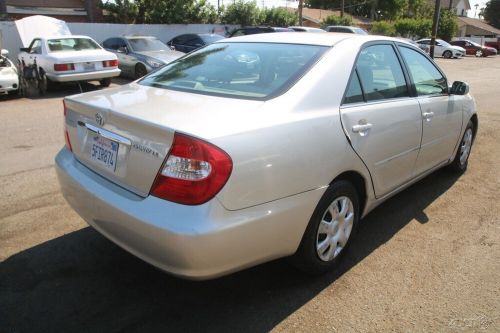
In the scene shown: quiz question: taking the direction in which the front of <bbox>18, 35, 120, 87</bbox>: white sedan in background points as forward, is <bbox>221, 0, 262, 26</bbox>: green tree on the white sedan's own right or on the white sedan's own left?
on the white sedan's own right

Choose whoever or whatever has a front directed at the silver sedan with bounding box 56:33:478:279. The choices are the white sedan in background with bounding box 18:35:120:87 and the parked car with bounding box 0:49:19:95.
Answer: the parked car

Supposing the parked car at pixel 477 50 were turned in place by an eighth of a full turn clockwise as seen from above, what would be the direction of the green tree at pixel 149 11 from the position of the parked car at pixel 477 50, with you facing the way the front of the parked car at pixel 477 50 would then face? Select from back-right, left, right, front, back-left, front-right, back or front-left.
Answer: front-right

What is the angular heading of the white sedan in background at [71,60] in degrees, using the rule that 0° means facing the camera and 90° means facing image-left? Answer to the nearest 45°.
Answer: approximately 135°

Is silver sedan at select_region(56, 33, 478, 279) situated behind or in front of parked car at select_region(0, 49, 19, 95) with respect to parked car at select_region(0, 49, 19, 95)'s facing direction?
in front

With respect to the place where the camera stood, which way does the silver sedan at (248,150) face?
facing away from the viewer and to the right of the viewer

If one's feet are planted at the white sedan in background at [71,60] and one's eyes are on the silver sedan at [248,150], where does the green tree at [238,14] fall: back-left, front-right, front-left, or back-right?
back-left

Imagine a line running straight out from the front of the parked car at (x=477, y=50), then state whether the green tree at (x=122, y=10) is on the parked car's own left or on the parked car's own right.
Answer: on the parked car's own right

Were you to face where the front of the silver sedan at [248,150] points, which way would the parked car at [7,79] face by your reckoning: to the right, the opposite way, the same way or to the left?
to the right

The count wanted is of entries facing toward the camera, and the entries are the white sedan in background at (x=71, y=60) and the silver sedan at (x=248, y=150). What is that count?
0
